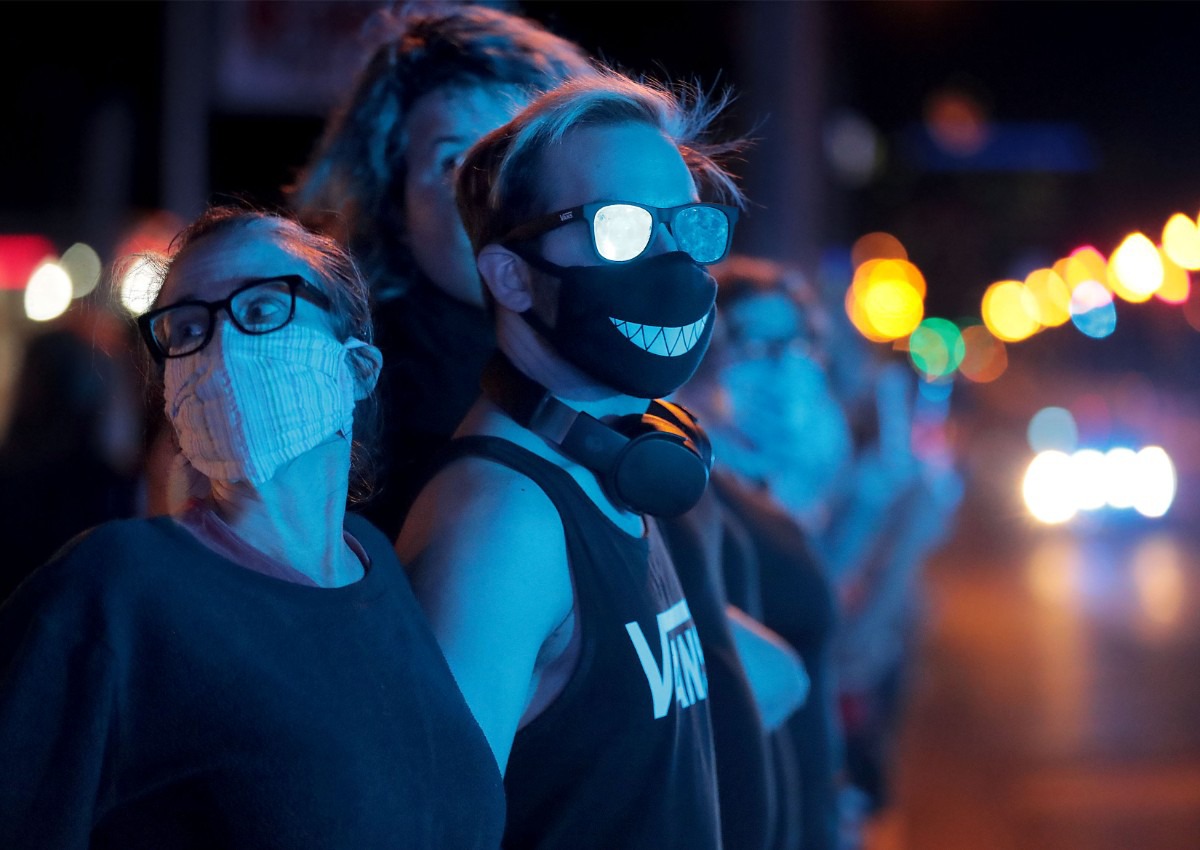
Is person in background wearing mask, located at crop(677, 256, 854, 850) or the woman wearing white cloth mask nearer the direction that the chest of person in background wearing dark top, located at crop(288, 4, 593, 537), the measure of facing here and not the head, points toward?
the woman wearing white cloth mask

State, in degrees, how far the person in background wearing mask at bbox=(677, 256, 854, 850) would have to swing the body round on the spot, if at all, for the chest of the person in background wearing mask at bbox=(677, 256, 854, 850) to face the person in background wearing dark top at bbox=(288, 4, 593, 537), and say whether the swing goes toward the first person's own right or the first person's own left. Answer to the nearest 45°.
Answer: approximately 45° to the first person's own right

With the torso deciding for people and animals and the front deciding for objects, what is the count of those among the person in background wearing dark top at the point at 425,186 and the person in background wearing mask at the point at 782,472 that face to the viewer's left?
0

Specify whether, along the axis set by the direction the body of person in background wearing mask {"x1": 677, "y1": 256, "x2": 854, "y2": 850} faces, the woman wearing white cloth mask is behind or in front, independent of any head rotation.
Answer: in front

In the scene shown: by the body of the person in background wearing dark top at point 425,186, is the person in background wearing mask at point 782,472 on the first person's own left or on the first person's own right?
on the first person's own left

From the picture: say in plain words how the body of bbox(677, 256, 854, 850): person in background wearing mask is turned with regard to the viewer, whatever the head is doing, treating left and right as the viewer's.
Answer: facing the viewer

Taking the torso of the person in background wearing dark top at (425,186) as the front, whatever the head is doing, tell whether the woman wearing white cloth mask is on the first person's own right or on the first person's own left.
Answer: on the first person's own right
